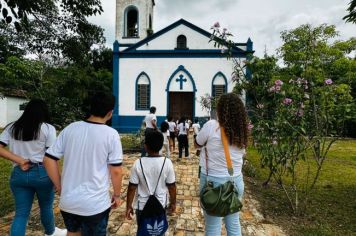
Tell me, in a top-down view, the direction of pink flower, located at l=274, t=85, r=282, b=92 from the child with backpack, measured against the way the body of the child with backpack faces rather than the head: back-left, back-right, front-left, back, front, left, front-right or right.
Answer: front-right

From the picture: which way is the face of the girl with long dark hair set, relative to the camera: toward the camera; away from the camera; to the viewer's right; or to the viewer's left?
away from the camera

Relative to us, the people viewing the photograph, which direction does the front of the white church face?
facing the viewer

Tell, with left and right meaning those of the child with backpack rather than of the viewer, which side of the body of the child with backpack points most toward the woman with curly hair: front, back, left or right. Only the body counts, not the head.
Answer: right

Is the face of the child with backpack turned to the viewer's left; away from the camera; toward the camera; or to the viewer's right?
away from the camera

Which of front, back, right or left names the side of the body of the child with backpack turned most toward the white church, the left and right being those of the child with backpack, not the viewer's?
front

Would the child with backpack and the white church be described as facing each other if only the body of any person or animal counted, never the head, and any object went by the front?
yes

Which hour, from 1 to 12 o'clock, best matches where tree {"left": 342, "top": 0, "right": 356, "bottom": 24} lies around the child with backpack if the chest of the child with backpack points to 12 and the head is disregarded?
The tree is roughly at 2 o'clock from the child with backpack.

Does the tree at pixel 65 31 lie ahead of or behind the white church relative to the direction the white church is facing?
ahead

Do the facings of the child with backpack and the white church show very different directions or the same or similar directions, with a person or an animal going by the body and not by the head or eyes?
very different directions

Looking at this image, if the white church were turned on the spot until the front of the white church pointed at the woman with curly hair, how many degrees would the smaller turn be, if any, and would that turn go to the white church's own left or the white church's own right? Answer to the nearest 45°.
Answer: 0° — it already faces them

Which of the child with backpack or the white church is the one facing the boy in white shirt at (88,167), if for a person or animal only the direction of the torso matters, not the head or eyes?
the white church

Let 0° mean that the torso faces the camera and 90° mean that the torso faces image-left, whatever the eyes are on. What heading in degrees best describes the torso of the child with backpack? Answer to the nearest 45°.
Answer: approximately 180°

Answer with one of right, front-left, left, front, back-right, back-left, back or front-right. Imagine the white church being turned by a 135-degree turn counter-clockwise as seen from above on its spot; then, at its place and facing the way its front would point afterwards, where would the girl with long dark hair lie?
back-right

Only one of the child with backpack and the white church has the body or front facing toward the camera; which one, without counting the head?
the white church

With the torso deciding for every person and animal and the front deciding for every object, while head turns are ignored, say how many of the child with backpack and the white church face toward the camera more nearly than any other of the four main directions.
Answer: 1

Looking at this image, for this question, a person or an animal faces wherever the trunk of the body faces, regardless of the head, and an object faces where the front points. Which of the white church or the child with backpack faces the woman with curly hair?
the white church

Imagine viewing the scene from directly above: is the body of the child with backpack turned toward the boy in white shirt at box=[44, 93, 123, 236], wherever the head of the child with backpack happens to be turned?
no
